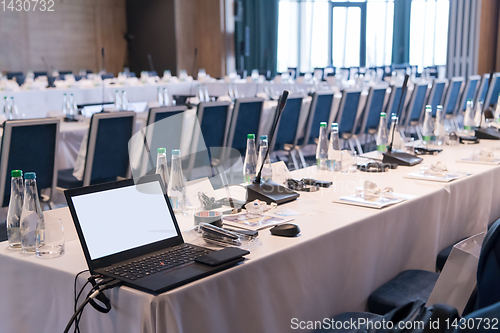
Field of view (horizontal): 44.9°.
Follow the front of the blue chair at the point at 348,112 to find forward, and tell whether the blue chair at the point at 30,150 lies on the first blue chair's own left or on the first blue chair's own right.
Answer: on the first blue chair's own left

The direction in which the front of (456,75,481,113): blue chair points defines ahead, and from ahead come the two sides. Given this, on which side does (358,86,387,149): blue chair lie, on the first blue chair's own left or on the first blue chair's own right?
on the first blue chair's own left

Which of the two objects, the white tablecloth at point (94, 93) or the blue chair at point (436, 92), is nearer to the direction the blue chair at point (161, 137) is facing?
the white tablecloth

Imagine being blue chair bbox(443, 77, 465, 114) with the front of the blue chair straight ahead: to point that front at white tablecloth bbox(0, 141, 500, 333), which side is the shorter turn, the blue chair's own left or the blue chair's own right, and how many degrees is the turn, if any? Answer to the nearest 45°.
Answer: approximately 135° to the blue chair's own left

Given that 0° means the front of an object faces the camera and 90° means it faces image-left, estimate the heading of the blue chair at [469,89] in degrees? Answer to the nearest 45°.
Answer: approximately 135°

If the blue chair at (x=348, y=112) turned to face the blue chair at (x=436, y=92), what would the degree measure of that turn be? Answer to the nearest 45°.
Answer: approximately 90° to its right

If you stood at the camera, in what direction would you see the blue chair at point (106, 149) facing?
facing away from the viewer and to the left of the viewer

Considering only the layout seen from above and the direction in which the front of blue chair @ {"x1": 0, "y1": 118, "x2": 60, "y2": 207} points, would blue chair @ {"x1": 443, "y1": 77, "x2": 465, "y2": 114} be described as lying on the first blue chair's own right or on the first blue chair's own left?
on the first blue chair's own right

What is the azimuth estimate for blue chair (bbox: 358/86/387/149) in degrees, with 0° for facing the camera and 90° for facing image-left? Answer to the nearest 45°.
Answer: approximately 135°

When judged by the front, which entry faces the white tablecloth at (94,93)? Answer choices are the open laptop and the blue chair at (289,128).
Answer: the blue chair

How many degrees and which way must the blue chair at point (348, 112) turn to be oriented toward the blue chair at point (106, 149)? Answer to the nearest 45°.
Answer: approximately 90° to its left

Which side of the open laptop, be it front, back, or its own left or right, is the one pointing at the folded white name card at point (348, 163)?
left
